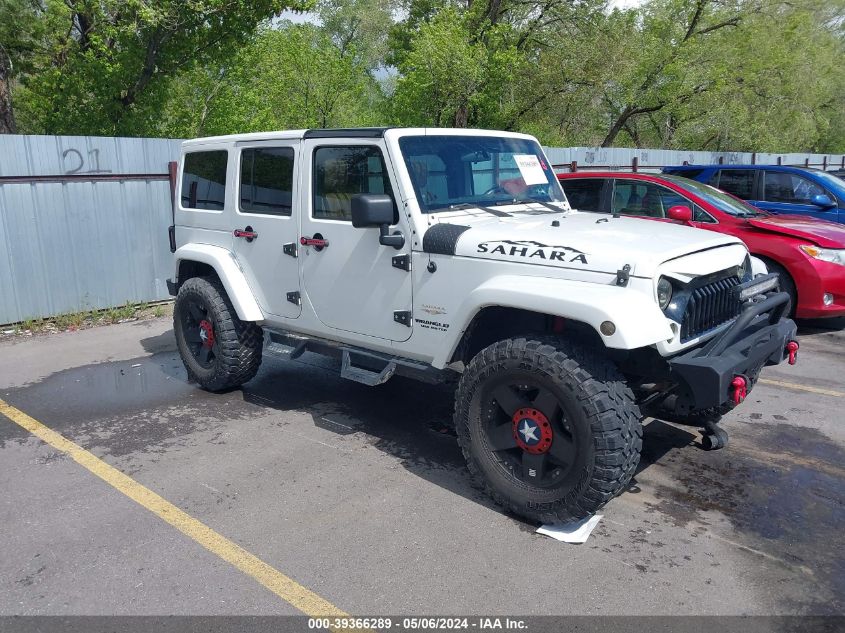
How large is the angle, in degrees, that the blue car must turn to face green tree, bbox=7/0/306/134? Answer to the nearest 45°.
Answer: approximately 135° to its right

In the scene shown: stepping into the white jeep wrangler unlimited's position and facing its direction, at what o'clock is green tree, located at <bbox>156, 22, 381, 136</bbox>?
The green tree is roughly at 7 o'clock from the white jeep wrangler unlimited.

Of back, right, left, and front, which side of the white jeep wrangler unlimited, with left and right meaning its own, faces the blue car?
left

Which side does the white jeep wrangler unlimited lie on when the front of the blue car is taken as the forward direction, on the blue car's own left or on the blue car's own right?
on the blue car's own right

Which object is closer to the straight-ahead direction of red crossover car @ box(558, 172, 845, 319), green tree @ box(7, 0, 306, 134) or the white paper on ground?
the white paper on ground

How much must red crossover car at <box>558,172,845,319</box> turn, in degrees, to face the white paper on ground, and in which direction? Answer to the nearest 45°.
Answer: approximately 45° to its right

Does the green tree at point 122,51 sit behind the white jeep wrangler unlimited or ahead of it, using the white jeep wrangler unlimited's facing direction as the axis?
behind

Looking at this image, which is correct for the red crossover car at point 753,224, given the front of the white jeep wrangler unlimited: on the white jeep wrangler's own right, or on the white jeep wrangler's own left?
on the white jeep wrangler's own left
